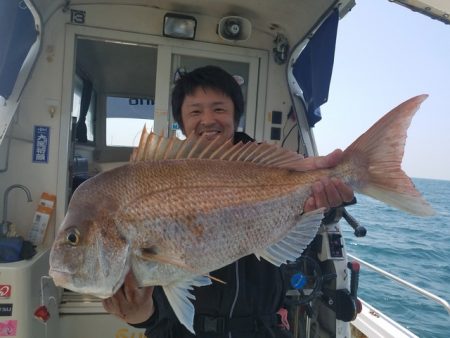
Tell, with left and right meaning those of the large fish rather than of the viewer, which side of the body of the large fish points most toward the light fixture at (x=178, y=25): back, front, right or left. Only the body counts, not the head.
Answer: right

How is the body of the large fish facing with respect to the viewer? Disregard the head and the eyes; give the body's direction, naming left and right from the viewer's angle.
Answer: facing to the left of the viewer

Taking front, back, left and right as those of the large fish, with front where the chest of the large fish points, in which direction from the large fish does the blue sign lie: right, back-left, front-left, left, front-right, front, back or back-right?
front-right

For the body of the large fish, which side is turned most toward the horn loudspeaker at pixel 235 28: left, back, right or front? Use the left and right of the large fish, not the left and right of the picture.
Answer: right

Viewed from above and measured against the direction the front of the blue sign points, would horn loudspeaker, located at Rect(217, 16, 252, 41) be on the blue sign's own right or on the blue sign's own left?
on the blue sign's own left

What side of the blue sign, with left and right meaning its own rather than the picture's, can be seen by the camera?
front

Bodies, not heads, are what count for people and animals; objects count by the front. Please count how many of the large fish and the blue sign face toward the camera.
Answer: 1

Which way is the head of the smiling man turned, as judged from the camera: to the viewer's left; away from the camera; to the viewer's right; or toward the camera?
toward the camera

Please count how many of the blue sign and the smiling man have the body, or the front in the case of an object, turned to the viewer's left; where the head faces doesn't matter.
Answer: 0

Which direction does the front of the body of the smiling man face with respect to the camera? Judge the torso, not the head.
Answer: toward the camera
